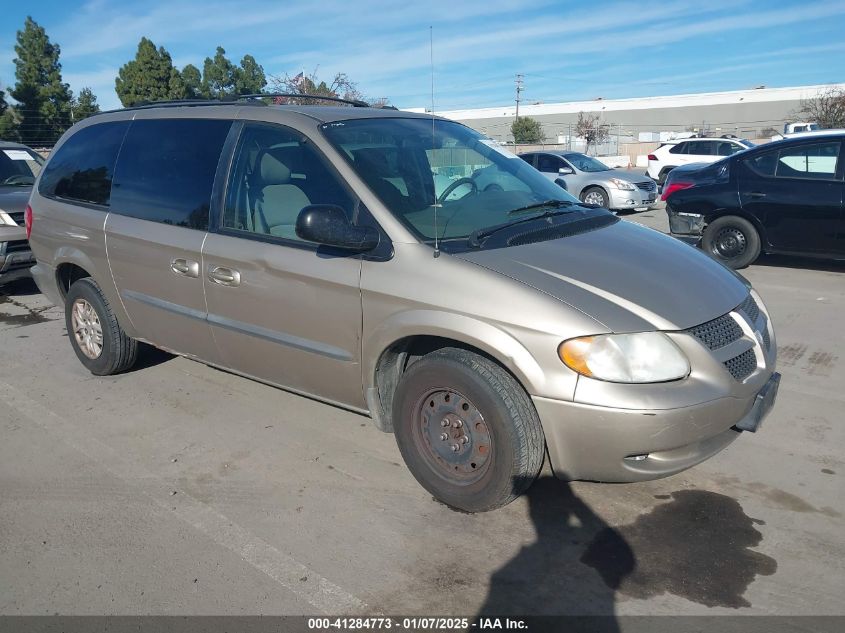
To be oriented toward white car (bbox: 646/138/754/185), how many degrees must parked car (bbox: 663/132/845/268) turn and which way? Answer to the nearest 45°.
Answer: approximately 90° to its left

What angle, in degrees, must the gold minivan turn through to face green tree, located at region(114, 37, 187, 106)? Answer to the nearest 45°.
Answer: approximately 135° to its left

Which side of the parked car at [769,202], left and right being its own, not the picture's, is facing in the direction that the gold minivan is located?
right

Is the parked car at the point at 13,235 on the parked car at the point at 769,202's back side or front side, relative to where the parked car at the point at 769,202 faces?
on the back side

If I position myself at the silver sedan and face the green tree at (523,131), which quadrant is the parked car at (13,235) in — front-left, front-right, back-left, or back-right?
back-left

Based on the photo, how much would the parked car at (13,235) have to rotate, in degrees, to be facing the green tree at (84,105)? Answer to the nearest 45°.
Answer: approximately 135° to its left

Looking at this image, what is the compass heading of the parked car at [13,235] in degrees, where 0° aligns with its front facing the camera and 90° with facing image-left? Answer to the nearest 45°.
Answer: approximately 315°

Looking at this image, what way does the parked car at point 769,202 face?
to the viewer's right

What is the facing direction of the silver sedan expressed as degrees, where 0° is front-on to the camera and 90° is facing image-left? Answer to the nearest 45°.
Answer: approximately 315°

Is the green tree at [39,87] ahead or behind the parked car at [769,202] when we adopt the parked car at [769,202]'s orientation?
behind
